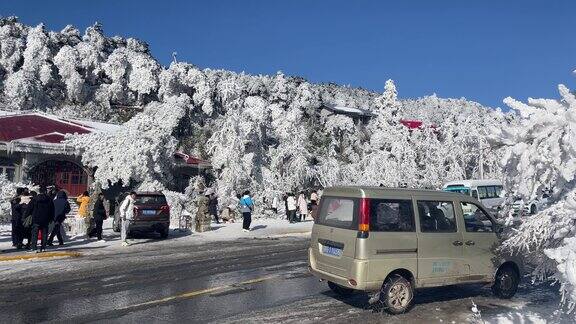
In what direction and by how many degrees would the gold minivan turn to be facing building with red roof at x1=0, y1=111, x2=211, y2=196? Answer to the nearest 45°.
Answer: approximately 90° to its left

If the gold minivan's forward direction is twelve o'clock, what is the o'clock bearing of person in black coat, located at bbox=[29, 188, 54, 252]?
The person in black coat is roughly at 8 o'clock from the gold minivan.

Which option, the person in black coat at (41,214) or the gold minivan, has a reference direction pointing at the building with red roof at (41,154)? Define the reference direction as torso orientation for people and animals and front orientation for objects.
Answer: the person in black coat

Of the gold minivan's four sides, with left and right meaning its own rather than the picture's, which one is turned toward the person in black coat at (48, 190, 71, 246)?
left

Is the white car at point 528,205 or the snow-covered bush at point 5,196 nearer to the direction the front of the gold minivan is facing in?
the white car

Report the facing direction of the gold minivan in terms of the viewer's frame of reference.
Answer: facing away from the viewer and to the right of the viewer

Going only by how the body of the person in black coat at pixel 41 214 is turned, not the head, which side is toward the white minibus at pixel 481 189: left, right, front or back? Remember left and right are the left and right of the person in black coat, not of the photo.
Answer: right
